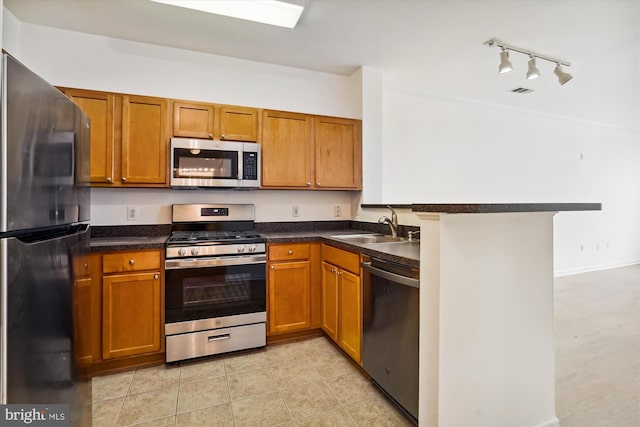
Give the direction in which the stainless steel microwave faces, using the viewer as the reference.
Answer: facing the viewer

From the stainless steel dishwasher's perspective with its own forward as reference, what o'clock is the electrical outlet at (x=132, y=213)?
The electrical outlet is roughly at 2 o'clock from the stainless steel dishwasher.

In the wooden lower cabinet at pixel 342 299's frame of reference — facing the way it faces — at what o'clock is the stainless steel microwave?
The stainless steel microwave is roughly at 2 o'clock from the wooden lower cabinet.

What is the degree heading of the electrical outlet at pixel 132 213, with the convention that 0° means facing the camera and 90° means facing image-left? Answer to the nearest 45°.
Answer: approximately 0°

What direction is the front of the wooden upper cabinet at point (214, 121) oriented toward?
toward the camera

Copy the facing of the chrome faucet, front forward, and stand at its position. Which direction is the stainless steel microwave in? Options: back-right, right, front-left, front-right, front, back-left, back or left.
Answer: front

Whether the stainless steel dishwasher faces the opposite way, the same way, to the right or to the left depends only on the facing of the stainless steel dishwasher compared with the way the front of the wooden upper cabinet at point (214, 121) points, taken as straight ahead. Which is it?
to the right

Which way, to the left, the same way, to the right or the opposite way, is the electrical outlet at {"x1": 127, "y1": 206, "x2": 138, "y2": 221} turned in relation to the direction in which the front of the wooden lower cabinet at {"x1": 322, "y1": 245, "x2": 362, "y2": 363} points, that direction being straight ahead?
to the left

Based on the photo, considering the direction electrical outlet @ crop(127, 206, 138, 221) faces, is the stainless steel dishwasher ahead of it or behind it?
ahead

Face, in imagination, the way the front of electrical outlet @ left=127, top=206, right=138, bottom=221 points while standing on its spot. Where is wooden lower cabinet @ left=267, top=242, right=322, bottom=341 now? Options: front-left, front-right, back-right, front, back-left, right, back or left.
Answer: front-left

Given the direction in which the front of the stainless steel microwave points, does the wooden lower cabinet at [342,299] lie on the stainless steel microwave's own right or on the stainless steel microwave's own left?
on the stainless steel microwave's own left
